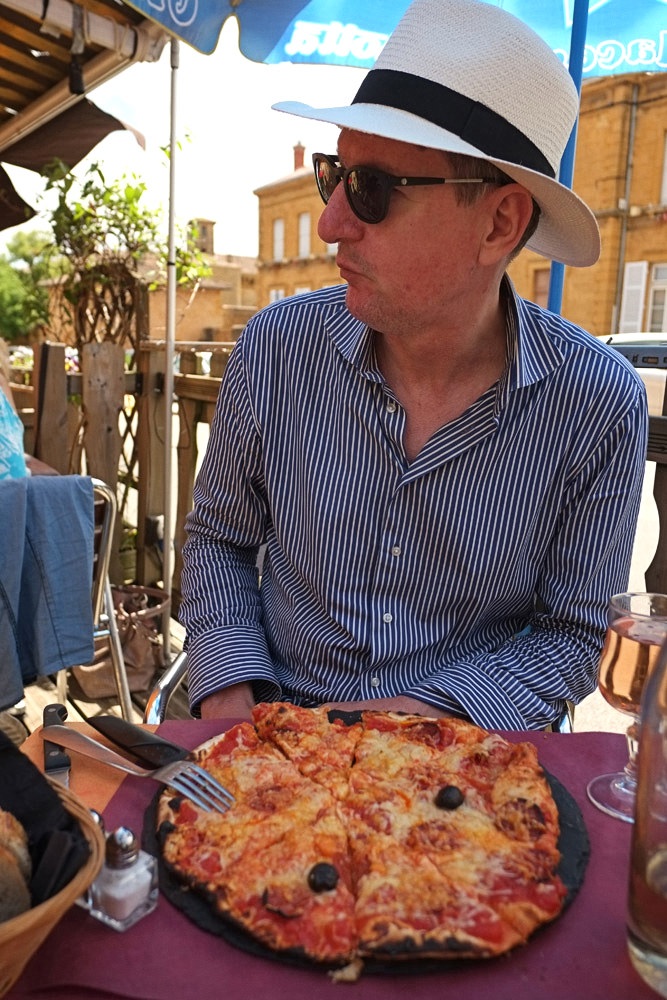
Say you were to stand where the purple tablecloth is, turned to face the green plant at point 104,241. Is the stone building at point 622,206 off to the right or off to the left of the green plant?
right

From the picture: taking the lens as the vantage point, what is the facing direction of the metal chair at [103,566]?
facing away from the viewer and to the left of the viewer

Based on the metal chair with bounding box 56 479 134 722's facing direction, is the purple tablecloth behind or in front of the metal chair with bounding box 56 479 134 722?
behind

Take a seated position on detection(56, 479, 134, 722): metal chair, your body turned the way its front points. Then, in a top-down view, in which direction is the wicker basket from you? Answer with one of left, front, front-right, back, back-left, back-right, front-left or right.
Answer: back-left

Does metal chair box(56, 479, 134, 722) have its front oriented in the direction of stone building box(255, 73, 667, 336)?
no

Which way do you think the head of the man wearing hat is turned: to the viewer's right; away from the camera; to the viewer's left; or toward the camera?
to the viewer's left

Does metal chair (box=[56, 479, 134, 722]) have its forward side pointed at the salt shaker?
no

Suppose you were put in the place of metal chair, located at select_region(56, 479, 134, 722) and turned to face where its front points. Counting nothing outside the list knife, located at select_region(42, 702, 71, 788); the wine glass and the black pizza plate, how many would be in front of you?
0

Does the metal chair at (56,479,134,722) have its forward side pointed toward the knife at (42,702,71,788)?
no

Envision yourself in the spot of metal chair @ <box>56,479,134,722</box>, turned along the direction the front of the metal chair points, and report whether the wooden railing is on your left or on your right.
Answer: on your right

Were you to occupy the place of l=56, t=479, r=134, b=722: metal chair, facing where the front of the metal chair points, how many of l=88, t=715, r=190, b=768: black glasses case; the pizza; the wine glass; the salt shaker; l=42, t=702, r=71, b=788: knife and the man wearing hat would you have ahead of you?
0

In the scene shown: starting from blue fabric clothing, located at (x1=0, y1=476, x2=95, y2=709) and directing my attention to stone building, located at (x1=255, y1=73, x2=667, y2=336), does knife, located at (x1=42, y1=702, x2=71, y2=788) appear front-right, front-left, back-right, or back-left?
back-right

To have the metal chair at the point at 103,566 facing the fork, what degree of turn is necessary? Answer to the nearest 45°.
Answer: approximately 135° to its left

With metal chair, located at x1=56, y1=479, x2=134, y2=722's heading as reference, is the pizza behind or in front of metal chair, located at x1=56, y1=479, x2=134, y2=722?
behind
